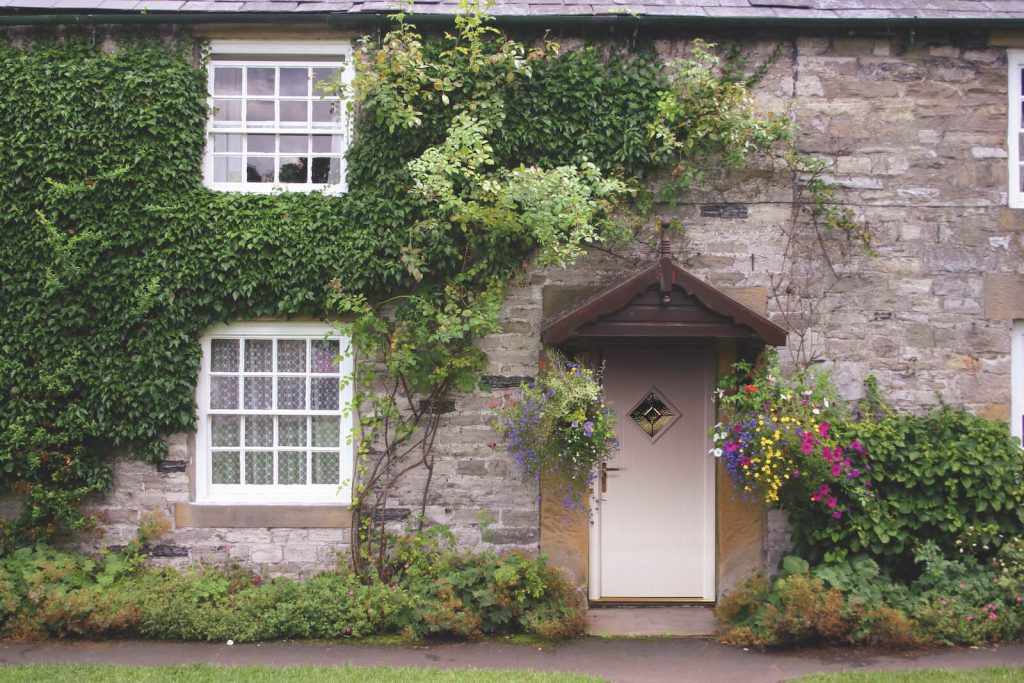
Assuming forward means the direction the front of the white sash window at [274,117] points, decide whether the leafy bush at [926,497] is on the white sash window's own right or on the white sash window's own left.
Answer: on the white sash window's own left

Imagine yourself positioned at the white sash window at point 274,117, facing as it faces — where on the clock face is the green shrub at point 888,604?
The green shrub is roughly at 10 o'clock from the white sash window.

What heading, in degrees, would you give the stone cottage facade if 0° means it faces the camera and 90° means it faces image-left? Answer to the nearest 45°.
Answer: approximately 0°

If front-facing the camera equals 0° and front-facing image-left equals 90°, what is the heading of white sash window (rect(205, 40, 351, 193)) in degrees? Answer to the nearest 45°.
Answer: approximately 0°

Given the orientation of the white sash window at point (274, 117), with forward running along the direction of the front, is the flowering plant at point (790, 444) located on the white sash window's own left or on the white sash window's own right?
on the white sash window's own left
